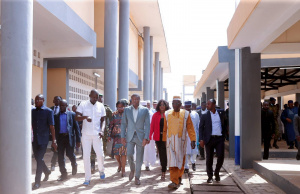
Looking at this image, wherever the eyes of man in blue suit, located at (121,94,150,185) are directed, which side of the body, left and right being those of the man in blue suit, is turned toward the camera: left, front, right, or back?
front

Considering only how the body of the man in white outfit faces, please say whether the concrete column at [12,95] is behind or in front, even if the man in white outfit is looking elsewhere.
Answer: in front

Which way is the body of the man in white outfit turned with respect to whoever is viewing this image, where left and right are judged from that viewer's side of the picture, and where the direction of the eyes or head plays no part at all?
facing the viewer

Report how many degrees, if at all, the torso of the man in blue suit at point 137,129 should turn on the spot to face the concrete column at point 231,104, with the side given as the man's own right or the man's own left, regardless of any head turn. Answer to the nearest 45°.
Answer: approximately 135° to the man's own left

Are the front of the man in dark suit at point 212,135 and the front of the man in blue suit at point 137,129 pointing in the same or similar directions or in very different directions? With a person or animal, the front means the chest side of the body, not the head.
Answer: same or similar directions

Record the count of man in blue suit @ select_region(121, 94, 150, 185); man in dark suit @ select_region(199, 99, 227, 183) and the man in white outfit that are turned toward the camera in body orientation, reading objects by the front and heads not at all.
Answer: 3

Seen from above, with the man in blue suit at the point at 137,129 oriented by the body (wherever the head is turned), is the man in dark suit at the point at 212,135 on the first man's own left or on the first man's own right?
on the first man's own left

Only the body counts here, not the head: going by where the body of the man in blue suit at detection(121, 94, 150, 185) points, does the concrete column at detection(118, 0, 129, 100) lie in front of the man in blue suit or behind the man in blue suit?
behind

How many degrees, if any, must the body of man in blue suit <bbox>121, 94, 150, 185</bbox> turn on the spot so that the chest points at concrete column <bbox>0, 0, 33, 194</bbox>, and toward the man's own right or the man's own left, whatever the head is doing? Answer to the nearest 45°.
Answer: approximately 45° to the man's own right

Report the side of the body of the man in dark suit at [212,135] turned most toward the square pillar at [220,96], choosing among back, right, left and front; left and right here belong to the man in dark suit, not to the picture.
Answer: back

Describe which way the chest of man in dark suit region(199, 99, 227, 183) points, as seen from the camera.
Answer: toward the camera

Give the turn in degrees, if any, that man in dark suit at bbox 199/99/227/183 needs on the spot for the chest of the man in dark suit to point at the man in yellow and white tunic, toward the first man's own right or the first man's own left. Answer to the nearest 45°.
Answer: approximately 45° to the first man's own right

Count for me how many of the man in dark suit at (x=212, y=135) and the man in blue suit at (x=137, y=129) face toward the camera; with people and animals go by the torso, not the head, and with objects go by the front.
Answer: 2

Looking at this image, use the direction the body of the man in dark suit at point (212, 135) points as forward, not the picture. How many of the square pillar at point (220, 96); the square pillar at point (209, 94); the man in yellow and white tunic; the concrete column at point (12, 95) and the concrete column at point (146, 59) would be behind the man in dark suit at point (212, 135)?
3
